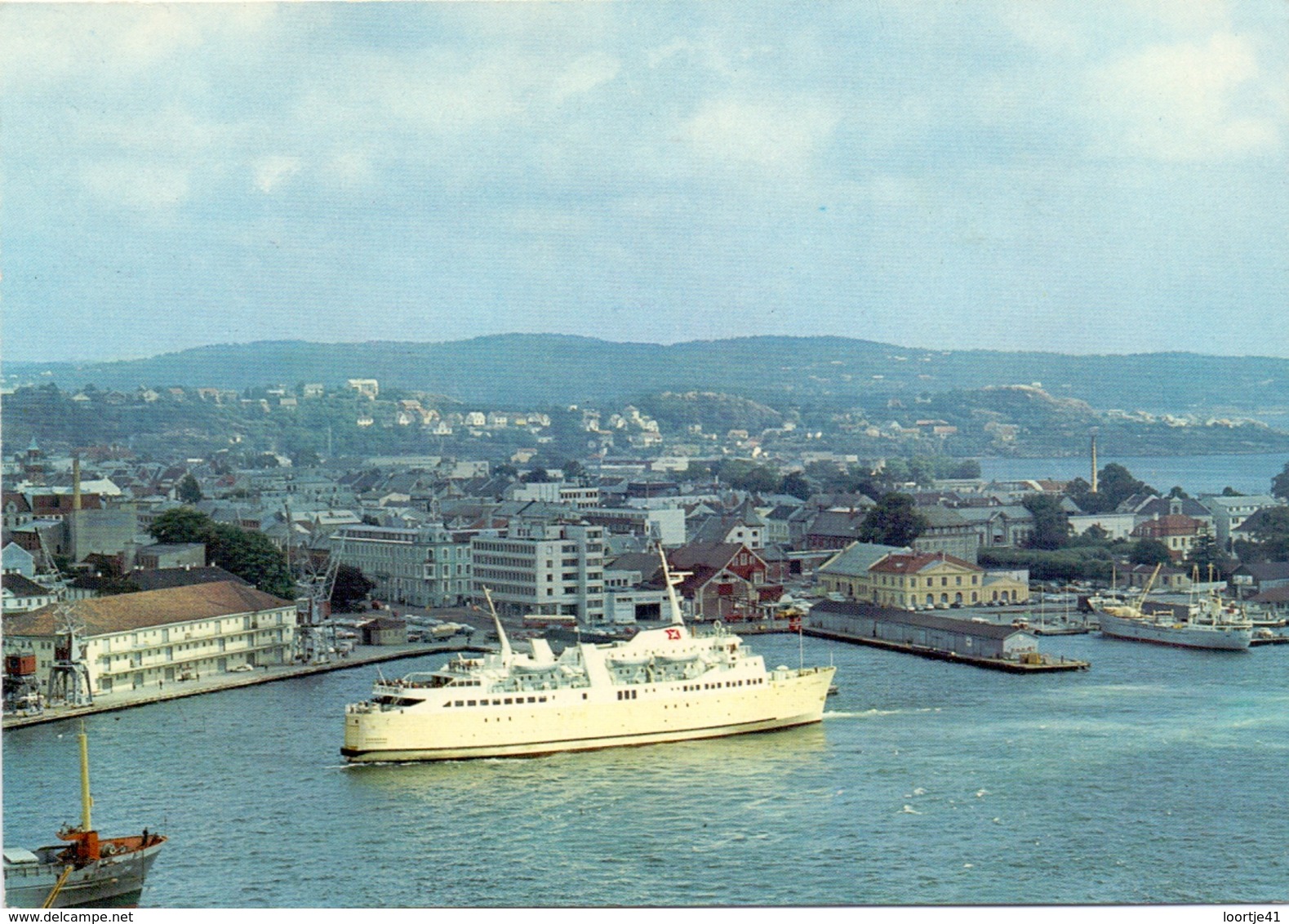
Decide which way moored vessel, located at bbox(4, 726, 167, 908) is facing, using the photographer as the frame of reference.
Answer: facing to the right of the viewer

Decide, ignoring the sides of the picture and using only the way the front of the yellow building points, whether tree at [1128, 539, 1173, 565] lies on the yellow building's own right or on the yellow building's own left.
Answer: on the yellow building's own left

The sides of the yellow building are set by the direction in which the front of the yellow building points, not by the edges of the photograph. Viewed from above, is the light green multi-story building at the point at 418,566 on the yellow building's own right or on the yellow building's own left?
on the yellow building's own right

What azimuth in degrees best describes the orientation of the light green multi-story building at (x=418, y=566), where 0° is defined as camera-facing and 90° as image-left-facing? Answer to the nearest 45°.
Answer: approximately 45°

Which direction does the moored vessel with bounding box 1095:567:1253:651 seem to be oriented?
to the viewer's left

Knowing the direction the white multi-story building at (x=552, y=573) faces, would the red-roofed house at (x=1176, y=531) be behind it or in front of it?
behind

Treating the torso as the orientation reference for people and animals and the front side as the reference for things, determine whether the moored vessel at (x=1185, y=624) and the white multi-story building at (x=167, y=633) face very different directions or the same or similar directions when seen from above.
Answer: very different directions

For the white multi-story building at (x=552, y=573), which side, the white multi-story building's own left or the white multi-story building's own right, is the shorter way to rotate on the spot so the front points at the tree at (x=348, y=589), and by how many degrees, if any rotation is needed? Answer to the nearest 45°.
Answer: approximately 45° to the white multi-story building's own right

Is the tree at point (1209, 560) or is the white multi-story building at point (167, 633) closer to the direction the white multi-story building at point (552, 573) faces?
the white multi-story building

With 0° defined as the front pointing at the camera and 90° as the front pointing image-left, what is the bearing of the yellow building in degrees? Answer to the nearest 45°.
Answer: approximately 315°

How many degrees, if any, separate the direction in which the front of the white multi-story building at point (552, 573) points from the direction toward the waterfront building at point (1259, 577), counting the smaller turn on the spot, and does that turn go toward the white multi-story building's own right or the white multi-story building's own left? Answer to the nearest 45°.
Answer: approximately 135° to the white multi-story building's own left
